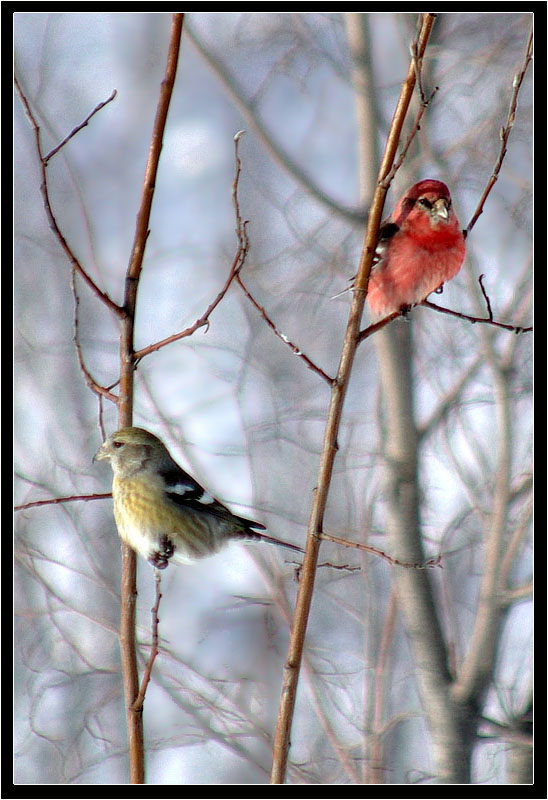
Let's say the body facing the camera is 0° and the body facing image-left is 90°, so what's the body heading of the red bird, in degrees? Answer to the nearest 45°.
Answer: approximately 315°
